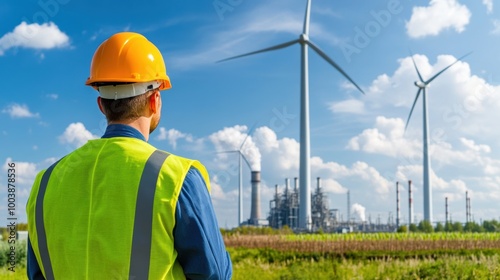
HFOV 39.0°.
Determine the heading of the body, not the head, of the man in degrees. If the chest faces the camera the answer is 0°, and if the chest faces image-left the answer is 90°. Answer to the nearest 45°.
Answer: approximately 225°

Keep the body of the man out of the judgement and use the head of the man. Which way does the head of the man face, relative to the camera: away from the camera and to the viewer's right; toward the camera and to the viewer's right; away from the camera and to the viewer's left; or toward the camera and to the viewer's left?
away from the camera and to the viewer's right
